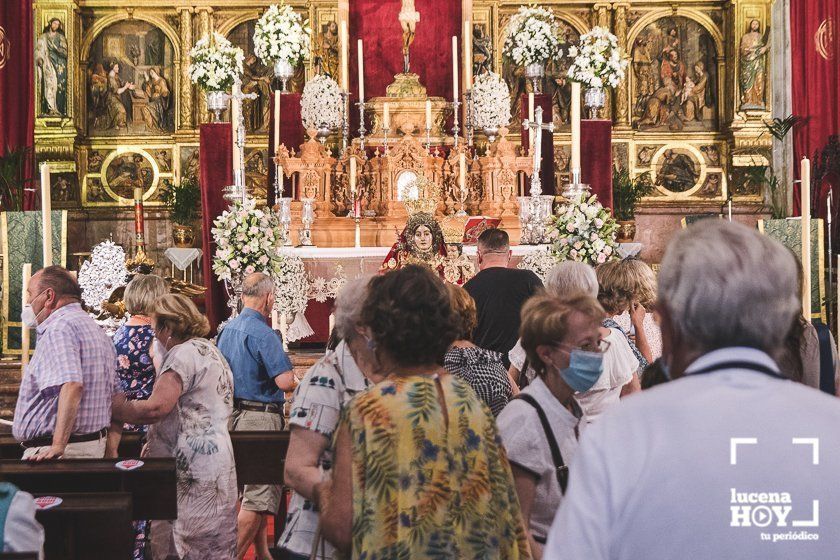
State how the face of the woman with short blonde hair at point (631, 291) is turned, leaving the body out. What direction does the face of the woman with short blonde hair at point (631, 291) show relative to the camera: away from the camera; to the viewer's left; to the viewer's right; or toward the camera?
away from the camera

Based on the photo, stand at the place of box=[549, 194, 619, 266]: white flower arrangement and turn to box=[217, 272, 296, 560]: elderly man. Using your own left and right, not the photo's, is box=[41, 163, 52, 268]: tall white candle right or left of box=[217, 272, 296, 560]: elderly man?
right

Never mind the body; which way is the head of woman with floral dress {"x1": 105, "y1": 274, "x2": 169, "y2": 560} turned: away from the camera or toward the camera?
away from the camera

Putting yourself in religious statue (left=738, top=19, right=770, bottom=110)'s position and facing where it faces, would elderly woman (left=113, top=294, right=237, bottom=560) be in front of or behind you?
in front

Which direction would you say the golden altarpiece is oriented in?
toward the camera

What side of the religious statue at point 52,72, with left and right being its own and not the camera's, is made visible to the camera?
front

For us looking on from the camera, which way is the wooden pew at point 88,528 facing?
facing away from the viewer

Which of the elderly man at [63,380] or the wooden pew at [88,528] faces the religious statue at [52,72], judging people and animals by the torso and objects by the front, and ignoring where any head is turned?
the wooden pew

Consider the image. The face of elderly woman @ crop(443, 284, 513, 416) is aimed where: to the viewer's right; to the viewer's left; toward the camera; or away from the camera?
away from the camera

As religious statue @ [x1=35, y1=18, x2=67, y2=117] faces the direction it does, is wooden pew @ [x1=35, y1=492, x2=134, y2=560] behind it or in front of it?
in front
